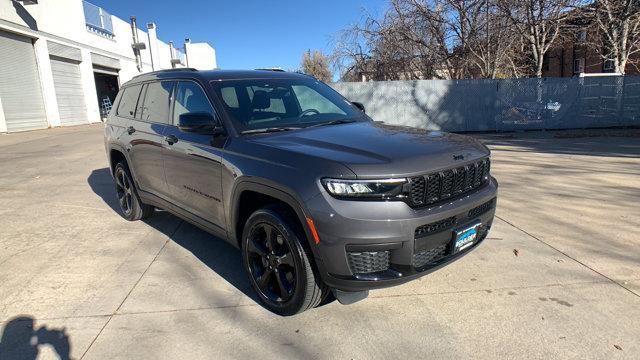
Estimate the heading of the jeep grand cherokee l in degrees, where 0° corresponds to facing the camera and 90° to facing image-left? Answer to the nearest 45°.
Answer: approximately 315°

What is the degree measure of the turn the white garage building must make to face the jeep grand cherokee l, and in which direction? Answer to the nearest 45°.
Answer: approximately 45° to its right

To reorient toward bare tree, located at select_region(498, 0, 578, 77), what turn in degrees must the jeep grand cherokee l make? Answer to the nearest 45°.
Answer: approximately 90° to its left

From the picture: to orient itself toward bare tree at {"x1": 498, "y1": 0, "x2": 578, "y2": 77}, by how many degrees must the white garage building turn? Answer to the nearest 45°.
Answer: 0° — it already faces it

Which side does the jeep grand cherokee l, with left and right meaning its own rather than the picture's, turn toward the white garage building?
back

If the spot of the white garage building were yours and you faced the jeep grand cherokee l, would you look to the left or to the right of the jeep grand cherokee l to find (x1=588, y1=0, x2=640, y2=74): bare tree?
left

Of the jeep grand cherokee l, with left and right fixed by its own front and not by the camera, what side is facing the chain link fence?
left

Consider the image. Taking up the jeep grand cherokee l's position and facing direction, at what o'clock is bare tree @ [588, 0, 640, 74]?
The bare tree is roughly at 9 o'clock from the jeep grand cherokee l.
